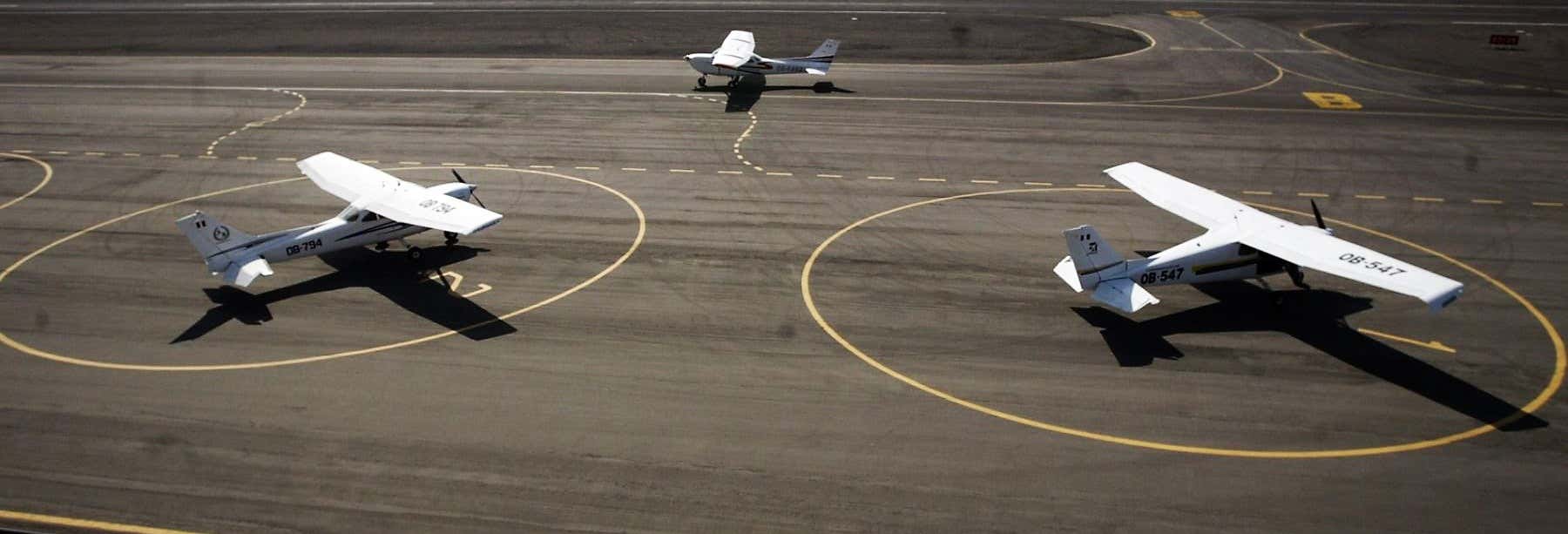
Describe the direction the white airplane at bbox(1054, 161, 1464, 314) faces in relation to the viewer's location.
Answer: facing away from the viewer and to the right of the viewer

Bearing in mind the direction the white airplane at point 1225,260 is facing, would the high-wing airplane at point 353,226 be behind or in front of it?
behind

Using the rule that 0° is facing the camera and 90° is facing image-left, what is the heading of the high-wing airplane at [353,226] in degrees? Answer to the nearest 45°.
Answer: approximately 225°

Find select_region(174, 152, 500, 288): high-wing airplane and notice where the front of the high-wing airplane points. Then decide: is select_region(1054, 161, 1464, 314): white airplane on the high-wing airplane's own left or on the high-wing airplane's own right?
on the high-wing airplane's own right
